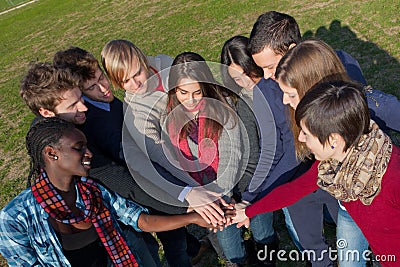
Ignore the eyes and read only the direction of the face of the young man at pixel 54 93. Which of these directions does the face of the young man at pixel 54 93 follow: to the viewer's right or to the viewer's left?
to the viewer's right

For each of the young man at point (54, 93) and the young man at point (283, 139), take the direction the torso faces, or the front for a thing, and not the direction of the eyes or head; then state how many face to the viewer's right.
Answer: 1

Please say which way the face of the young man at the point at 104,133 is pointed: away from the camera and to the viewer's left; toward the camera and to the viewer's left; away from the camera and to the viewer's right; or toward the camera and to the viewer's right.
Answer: toward the camera and to the viewer's right

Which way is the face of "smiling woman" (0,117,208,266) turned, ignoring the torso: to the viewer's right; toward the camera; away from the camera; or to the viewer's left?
to the viewer's right

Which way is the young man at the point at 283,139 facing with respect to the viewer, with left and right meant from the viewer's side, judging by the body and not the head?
facing the viewer and to the left of the viewer

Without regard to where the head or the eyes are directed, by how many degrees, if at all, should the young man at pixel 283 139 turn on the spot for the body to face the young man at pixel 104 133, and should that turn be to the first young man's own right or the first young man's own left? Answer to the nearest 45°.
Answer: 0° — they already face them

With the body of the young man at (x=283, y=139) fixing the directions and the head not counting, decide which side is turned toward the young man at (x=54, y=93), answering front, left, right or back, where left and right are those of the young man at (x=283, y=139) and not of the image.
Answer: front

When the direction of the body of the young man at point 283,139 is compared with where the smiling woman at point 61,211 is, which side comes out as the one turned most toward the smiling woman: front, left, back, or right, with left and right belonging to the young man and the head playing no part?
front

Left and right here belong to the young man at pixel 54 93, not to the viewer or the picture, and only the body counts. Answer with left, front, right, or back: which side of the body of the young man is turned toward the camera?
right

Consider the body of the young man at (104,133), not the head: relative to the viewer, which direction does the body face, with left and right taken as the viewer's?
facing the viewer and to the right of the viewer

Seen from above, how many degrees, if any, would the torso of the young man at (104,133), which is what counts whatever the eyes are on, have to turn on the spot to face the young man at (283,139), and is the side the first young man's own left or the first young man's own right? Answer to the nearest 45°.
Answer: approximately 45° to the first young man's own left

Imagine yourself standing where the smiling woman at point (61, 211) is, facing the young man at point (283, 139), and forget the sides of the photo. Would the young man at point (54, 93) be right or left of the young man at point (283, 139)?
left

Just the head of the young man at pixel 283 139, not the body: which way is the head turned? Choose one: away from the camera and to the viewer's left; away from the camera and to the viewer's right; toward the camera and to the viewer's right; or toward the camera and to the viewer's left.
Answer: toward the camera and to the viewer's left

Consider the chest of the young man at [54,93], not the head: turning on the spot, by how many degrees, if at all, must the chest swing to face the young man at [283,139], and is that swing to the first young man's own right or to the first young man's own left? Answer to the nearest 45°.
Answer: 0° — they already face them

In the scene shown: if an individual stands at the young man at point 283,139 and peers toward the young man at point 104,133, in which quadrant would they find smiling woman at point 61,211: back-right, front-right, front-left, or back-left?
front-left
